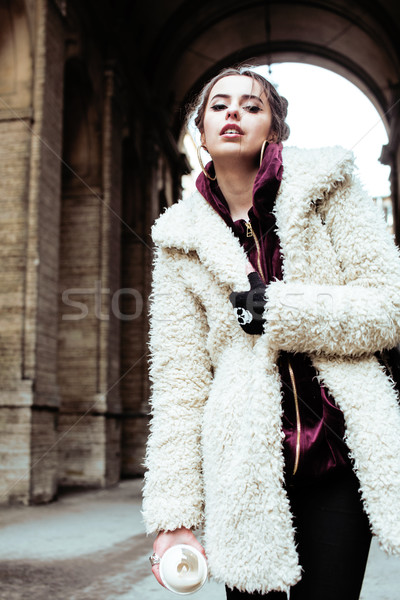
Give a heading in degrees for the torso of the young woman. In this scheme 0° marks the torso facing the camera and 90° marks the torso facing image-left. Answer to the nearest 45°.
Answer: approximately 0°
